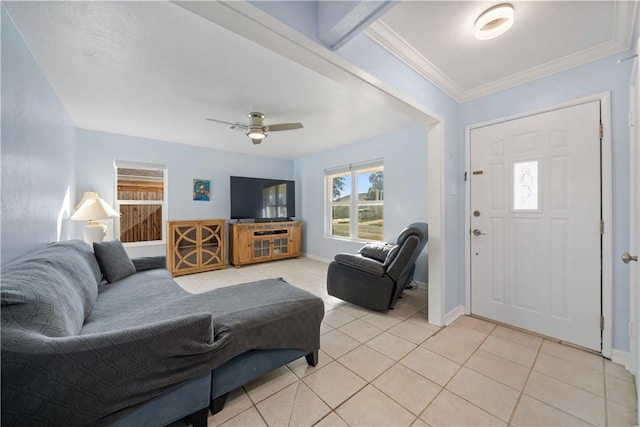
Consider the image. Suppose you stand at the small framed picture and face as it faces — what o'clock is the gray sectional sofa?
The gray sectional sofa is roughly at 12 o'clock from the small framed picture.

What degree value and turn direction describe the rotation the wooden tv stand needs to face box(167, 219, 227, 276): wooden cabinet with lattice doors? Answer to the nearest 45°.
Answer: approximately 135° to its right

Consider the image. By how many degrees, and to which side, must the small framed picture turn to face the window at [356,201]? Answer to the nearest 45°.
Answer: approximately 45° to its left

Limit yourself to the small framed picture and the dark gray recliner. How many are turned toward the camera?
1

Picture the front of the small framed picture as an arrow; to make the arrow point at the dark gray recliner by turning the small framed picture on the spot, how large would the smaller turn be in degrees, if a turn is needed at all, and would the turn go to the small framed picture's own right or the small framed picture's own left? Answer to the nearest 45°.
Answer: approximately 45° to the small framed picture's own left
